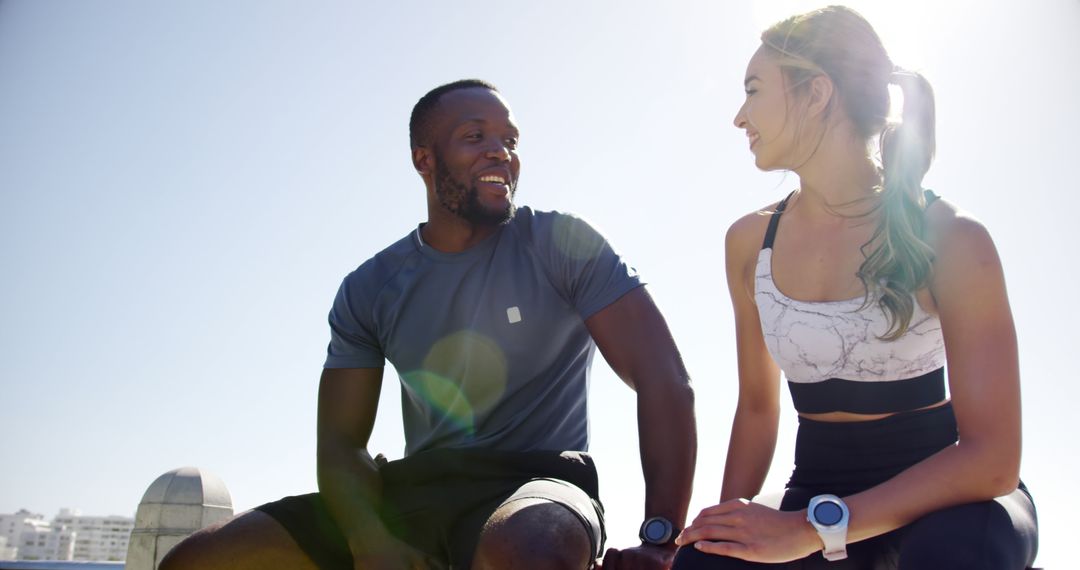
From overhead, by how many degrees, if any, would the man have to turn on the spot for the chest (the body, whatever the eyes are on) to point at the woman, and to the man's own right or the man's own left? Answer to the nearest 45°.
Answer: approximately 45° to the man's own left

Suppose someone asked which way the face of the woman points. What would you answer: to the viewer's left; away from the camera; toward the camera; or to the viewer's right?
to the viewer's left

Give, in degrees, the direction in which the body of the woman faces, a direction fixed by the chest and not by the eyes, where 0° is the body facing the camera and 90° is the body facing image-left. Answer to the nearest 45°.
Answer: approximately 45°

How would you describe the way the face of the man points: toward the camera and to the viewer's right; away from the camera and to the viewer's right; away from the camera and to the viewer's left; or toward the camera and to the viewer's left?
toward the camera and to the viewer's right

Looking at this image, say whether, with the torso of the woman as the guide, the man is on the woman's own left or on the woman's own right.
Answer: on the woman's own right

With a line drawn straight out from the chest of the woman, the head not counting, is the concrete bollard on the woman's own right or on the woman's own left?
on the woman's own right

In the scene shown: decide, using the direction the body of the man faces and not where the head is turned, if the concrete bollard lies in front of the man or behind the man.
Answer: behind

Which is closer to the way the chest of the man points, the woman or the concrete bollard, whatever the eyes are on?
the woman
